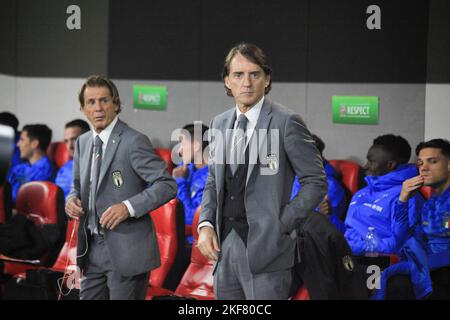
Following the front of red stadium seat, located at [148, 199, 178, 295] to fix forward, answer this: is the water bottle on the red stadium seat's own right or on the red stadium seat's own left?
on the red stadium seat's own left

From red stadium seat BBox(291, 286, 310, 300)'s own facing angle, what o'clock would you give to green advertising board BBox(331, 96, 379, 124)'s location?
The green advertising board is roughly at 5 o'clock from the red stadium seat.

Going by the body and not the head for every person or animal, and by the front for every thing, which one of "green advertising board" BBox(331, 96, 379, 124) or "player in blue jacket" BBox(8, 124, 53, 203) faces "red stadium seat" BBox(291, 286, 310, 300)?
the green advertising board

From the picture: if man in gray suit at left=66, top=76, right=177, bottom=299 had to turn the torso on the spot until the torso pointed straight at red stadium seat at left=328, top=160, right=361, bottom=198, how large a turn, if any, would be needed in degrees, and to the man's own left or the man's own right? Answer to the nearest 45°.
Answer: approximately 180°

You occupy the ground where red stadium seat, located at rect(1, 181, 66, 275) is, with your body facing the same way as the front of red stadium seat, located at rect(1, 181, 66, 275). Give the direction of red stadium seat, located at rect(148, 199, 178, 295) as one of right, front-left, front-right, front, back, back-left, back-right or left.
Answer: left

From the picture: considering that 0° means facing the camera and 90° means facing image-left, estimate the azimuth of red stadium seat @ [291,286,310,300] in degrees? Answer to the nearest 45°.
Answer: approximately 45°

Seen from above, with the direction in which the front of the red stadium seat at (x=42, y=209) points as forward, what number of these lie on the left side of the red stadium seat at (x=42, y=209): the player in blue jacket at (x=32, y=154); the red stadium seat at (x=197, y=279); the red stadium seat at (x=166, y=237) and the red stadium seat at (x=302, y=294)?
3

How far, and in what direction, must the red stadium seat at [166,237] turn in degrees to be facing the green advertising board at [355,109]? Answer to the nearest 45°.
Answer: approximately 135° to its left

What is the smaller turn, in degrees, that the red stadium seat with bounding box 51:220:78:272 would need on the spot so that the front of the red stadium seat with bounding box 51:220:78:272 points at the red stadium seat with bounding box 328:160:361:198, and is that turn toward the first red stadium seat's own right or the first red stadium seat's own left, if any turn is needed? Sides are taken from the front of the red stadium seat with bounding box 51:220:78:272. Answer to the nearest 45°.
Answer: approximately 135° to the first red stadium seat's own left
